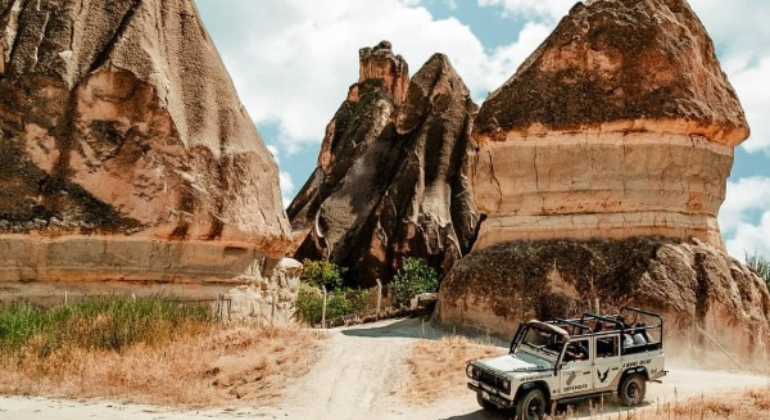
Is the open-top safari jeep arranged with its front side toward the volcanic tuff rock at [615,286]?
no

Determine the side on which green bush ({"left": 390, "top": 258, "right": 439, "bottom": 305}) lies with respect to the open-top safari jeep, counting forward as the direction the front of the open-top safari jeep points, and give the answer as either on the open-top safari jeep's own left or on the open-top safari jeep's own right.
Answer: on the open-top safari jeep's own right

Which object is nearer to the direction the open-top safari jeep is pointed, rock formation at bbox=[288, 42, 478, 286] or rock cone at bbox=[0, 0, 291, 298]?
the rock cone

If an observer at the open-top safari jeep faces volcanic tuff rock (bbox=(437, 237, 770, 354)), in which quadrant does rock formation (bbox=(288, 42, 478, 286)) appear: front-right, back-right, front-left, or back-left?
front-left

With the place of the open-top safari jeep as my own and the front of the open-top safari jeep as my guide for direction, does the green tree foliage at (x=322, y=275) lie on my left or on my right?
on my right

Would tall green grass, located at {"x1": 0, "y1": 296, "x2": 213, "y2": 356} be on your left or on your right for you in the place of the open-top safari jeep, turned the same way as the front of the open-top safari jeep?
on your right

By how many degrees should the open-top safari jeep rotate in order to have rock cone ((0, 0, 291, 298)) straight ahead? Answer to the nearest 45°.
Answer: approximately 45° to its right

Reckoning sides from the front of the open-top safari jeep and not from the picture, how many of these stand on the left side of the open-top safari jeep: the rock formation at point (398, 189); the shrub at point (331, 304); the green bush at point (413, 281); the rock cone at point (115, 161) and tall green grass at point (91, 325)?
0

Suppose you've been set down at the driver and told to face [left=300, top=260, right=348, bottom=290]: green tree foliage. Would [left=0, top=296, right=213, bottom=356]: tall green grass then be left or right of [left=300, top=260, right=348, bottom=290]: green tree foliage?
left

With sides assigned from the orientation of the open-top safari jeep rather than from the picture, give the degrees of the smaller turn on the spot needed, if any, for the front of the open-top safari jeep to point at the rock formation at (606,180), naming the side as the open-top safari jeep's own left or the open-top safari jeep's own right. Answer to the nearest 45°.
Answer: approximately 135° to the open-top safari jeep's own right

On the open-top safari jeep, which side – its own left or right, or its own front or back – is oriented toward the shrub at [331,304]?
right

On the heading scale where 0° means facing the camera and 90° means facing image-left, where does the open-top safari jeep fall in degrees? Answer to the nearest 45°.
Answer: approximately 45°

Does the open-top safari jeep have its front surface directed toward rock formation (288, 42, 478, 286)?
no
